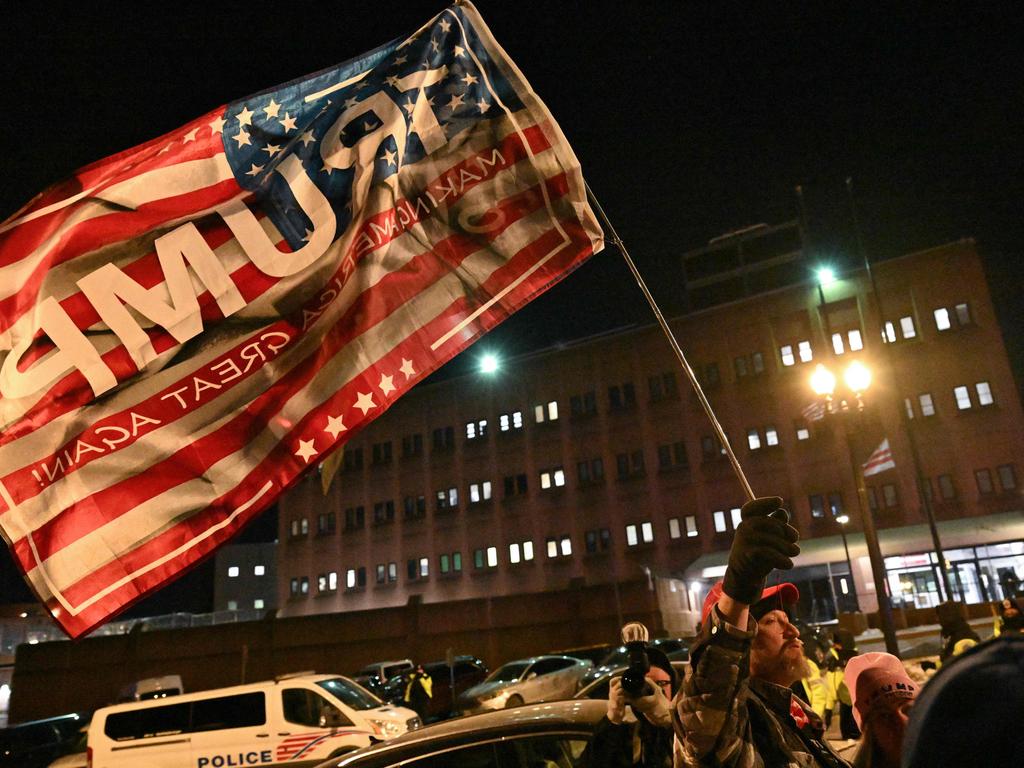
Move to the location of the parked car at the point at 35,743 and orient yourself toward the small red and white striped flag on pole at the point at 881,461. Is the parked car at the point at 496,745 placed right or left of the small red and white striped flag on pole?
right

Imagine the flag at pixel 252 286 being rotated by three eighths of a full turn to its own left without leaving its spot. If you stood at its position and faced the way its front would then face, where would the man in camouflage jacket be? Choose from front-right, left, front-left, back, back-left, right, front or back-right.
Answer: left

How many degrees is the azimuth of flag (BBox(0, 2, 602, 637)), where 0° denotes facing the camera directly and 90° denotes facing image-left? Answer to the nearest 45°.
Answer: approximately 180°

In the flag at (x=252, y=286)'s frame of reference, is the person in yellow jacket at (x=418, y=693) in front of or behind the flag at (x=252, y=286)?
in front

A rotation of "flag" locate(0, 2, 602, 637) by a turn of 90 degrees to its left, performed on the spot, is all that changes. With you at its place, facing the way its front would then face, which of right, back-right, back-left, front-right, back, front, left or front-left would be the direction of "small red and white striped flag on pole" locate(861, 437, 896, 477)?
back-right

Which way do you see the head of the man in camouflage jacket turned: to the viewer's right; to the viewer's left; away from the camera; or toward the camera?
to the viewer's right
